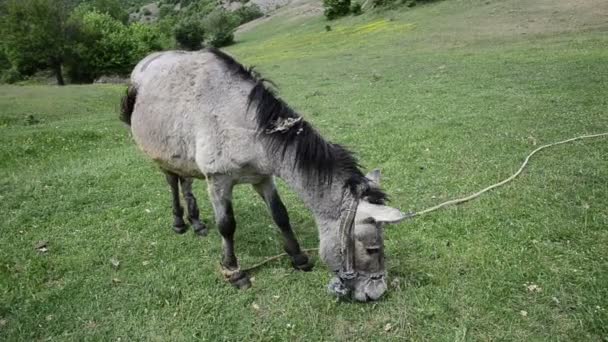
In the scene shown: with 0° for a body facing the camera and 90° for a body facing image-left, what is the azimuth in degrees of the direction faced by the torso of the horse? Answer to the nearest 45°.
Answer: approximately 315°

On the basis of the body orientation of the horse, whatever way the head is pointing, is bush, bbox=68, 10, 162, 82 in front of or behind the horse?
behind

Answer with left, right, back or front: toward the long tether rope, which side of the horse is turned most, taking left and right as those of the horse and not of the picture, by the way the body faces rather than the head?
left

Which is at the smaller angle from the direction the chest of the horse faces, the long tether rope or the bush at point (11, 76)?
the long tether rope

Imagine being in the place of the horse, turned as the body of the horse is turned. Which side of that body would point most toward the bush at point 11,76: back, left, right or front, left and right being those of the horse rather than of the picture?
back

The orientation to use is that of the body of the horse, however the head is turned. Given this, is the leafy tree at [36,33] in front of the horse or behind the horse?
behind
